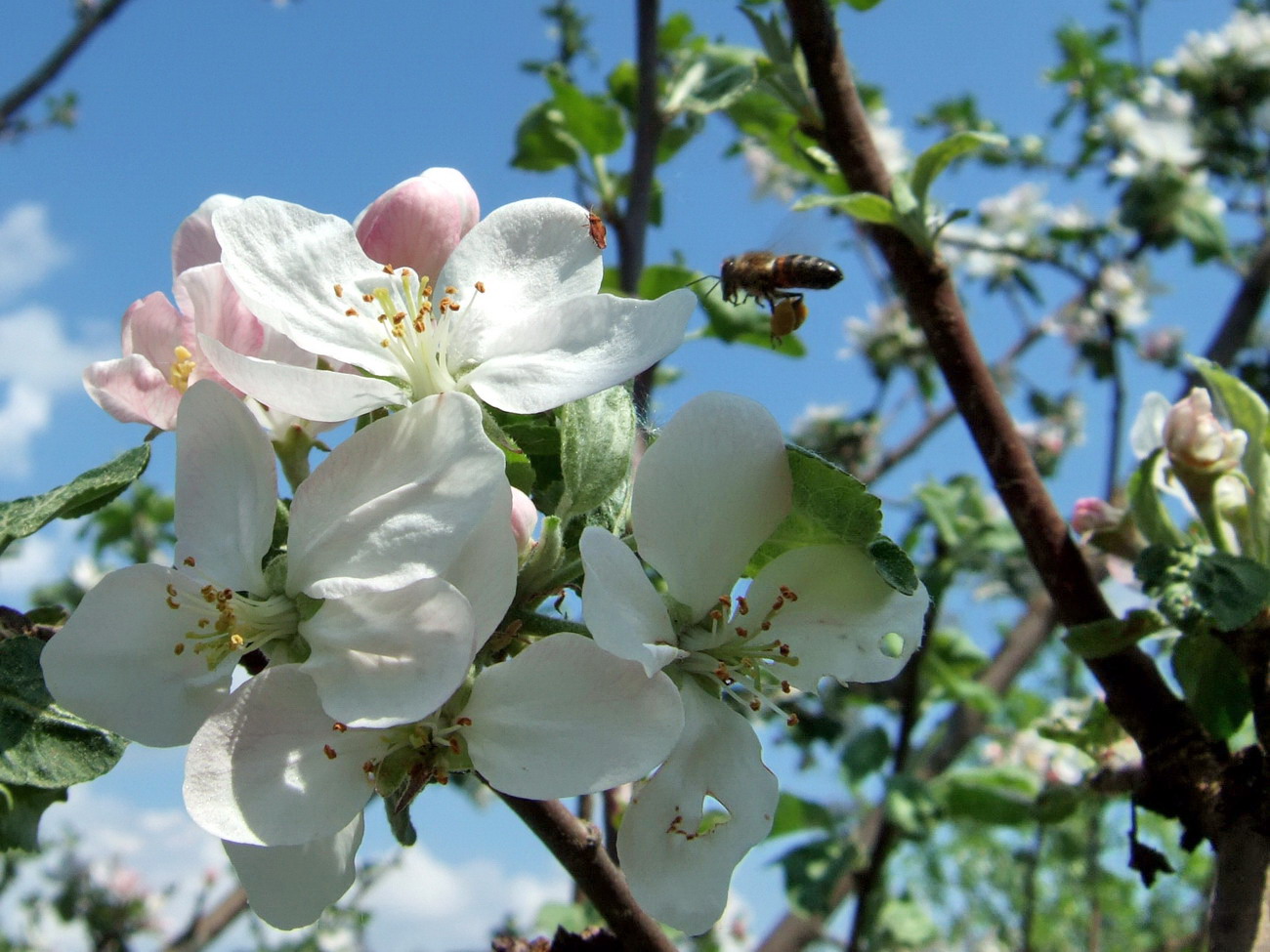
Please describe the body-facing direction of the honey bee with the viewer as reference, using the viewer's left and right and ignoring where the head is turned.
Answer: facing to the left of the viewer

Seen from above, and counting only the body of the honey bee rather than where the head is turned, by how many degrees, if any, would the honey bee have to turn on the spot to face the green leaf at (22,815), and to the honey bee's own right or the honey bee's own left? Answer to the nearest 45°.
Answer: approximately 45° to the honey bee's own left

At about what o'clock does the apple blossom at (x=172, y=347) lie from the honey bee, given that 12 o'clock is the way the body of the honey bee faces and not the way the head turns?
The apple blossom is roughly at 12 o'clock from the honey bee.

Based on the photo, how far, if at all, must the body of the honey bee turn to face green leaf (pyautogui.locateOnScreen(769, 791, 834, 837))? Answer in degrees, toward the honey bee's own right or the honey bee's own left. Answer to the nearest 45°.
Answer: approximately 90° to the honey bee's own right

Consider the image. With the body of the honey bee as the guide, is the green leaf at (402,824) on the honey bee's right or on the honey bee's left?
on the honey bee's left

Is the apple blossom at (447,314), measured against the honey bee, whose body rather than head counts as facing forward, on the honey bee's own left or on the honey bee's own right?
on the honey bee's own left

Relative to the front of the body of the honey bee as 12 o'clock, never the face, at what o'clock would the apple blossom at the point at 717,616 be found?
The apple blossom is roughly at 9 o'clock from the honey bee.
